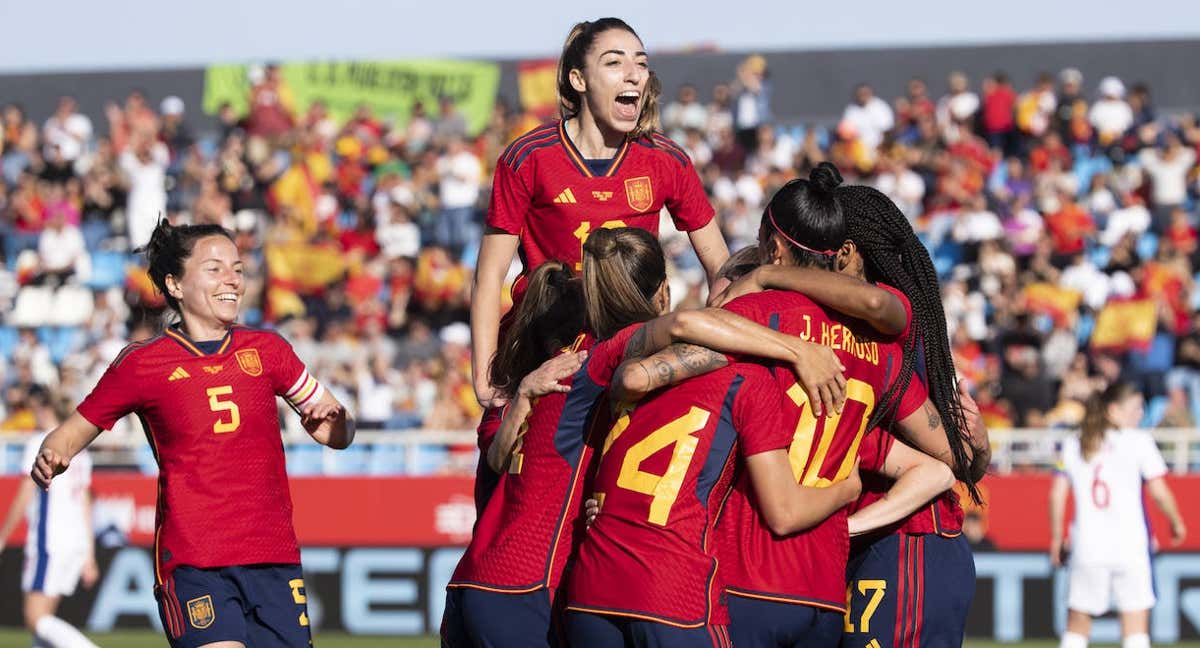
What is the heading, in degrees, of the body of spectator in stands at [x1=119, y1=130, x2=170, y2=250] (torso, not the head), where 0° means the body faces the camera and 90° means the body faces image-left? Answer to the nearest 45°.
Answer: approximately 0°

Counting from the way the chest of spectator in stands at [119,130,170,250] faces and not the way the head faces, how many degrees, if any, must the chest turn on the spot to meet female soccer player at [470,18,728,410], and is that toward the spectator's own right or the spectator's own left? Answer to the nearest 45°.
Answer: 0° — they already face them

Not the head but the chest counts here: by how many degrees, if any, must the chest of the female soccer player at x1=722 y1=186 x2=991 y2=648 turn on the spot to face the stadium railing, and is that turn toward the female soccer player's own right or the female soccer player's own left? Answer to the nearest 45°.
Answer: approximately 45° to the female soccer player's own right

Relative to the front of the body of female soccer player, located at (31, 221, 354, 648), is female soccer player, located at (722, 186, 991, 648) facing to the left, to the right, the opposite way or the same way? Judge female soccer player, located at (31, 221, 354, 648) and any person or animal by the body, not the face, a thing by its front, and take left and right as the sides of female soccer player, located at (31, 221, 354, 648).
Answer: the opposite way
